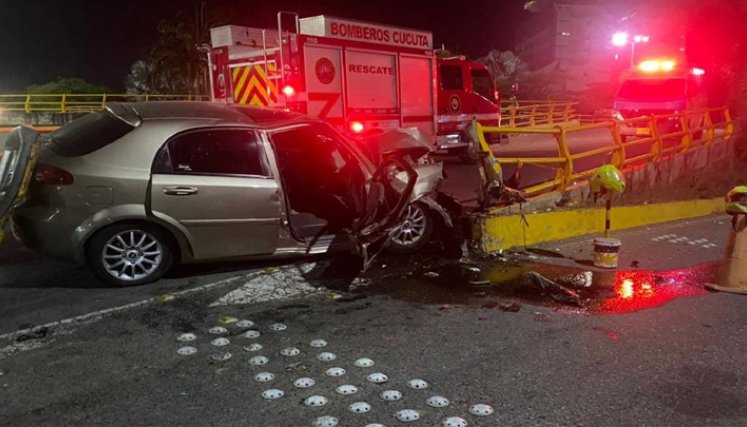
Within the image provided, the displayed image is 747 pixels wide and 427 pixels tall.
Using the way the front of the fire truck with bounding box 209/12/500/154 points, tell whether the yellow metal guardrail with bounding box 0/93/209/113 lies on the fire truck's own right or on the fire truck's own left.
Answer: on the fire truck's own left

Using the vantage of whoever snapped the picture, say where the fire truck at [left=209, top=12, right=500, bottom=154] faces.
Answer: facing away from the viewer and to the right of the viewer

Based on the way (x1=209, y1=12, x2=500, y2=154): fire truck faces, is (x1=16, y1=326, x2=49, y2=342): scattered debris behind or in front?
behind

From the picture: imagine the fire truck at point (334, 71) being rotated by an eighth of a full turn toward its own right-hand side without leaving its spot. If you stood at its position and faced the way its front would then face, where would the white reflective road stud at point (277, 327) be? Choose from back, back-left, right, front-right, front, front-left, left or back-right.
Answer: right

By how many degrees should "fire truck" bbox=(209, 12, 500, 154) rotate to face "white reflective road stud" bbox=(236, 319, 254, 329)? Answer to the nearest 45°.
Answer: approximately 135° to its right

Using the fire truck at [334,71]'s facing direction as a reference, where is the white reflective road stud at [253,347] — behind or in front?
behind

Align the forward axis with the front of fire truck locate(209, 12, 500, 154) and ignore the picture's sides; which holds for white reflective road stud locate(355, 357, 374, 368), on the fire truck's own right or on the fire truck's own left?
on the fire truck's own right

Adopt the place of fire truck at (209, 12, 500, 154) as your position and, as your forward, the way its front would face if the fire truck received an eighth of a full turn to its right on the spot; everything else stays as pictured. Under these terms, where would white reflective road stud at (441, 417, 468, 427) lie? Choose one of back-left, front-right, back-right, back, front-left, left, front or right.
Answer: right

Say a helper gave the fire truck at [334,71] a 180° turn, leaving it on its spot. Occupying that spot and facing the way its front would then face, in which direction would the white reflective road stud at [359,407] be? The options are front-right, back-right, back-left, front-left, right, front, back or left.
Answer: front-left

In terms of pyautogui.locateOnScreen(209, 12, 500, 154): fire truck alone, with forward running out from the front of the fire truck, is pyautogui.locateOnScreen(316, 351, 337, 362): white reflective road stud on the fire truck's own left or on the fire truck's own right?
on the fire truck's own right

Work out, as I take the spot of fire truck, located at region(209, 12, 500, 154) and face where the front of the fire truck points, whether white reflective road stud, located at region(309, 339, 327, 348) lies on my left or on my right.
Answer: on my right

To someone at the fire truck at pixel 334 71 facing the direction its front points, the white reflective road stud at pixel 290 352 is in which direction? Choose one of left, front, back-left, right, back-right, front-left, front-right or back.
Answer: back-right

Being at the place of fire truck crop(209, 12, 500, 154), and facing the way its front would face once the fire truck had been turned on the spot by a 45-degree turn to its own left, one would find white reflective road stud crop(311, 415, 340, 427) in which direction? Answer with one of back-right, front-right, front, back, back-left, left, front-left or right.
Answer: back

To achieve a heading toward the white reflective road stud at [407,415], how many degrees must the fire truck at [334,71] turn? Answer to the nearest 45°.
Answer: approximately 135° to its right

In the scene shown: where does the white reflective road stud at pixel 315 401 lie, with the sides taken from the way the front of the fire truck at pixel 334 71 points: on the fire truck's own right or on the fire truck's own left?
on the fire truck's own right

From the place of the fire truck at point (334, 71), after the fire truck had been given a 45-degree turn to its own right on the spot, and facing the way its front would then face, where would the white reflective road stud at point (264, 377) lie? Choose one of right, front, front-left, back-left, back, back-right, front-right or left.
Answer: right

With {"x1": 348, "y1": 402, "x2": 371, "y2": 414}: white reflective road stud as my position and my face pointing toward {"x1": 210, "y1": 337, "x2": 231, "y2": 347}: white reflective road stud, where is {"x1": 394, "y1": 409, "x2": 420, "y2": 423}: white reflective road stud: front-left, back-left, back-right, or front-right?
back-right

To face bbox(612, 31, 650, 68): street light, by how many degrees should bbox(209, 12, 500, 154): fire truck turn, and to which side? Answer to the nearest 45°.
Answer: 0° — it already faces it

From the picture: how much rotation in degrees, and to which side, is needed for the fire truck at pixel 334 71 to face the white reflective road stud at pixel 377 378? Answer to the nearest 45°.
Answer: approximately 135° to its right
